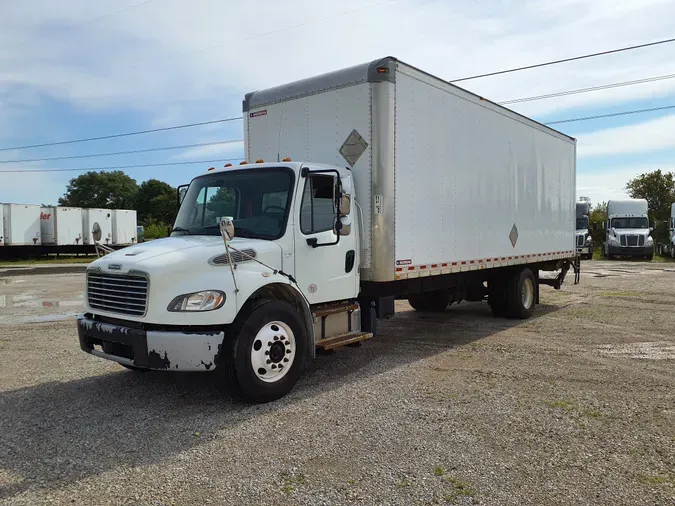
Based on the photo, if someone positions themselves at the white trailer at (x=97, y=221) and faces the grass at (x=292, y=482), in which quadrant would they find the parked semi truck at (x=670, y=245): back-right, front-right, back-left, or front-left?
front-left

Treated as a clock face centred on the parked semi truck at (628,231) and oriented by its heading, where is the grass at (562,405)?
The grass is roughly at 12 o'clock from the parked semi truck.

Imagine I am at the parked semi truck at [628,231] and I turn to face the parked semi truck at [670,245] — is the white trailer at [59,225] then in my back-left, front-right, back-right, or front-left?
back-left

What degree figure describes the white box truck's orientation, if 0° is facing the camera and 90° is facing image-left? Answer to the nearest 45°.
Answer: approximately 45°

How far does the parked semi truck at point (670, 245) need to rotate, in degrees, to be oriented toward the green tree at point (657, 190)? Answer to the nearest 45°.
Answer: approximately 180°

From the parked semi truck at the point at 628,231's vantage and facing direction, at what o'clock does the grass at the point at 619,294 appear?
The grass is roughly at 12 o'clock from the parked semi truck.

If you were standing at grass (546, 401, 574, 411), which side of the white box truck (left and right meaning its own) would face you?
left

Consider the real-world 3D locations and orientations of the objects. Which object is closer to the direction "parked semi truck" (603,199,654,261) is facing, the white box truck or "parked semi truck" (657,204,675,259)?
the white box truck

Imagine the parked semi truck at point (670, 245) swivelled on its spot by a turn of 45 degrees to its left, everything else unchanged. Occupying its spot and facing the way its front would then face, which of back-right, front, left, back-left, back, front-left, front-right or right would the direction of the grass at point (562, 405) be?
front-right

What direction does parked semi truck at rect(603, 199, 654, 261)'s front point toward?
toward the camera

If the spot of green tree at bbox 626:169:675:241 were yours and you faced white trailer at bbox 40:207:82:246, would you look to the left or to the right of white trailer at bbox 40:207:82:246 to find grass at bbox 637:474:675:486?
left

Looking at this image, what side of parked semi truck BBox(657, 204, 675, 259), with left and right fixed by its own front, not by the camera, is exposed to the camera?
front
